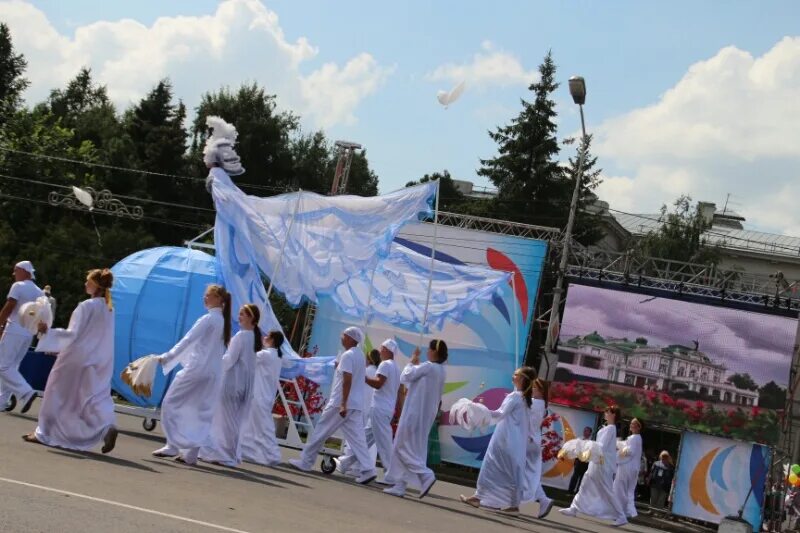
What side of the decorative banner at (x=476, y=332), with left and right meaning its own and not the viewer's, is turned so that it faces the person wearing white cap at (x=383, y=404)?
front

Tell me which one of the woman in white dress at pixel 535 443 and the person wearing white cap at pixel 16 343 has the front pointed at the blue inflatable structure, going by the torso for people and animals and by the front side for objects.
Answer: the woman in white dress

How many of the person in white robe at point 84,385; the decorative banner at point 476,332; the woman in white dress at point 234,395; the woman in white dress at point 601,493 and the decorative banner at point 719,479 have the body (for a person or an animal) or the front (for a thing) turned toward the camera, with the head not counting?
2
